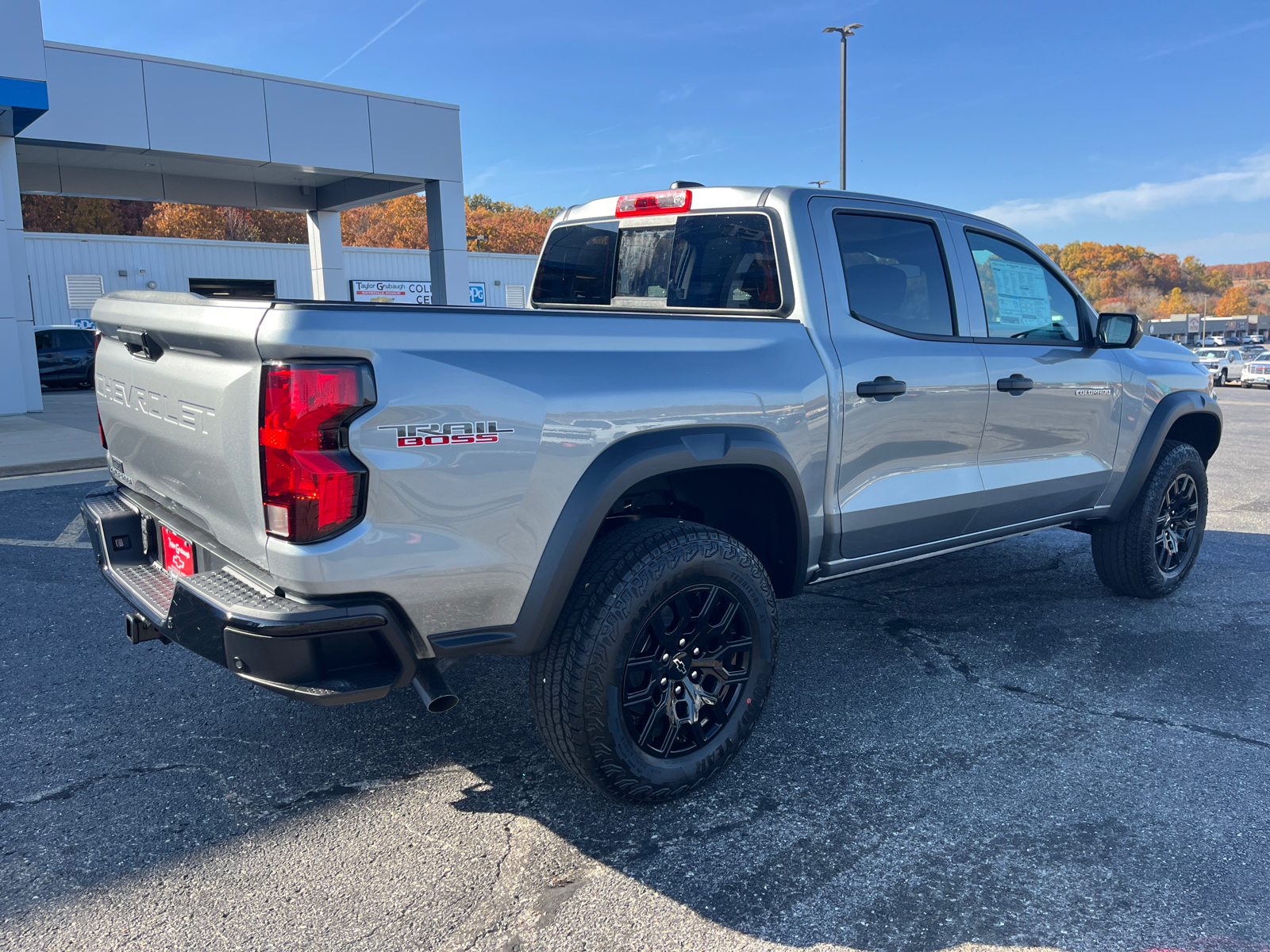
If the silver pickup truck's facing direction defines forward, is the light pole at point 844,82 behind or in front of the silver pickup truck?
in front

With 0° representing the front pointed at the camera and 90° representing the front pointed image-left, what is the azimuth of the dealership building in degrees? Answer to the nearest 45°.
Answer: approximately 315°

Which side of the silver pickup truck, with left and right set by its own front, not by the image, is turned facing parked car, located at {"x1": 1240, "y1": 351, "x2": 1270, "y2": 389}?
front

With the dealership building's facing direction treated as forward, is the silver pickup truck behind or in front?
in front

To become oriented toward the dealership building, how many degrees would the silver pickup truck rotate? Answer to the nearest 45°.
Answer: approximately 90° to its left

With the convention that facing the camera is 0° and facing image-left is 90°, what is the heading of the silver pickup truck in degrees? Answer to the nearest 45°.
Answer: approximately 225°

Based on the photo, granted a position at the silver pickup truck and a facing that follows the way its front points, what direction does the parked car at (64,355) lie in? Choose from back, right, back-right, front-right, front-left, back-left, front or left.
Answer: left

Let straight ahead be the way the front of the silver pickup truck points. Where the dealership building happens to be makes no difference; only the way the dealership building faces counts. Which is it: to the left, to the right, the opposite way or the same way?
to the right

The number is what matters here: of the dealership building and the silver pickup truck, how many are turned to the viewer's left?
0

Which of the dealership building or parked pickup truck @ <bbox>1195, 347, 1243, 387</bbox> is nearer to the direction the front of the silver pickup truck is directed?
the parked pickup truck

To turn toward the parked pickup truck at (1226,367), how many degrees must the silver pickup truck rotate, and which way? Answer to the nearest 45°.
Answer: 0° — it already faces it
